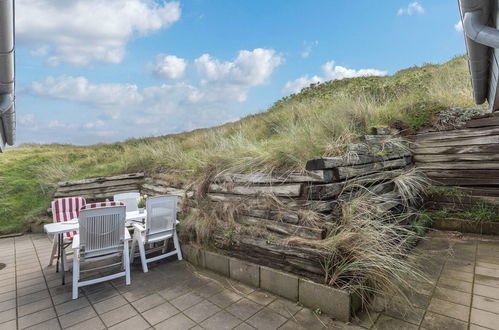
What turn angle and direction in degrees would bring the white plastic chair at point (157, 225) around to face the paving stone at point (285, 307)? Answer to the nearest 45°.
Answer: approximately 180°

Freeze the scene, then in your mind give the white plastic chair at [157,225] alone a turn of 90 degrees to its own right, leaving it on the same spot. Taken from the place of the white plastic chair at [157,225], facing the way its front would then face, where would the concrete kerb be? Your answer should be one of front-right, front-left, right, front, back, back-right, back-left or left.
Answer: right

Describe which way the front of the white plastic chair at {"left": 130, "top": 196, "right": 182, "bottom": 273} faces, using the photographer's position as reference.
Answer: facing away from the viewer and to the left of the viewer

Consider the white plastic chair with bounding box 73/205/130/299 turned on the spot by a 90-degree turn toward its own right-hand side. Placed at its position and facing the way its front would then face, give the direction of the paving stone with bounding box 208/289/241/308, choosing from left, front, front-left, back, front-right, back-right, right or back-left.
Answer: front-right

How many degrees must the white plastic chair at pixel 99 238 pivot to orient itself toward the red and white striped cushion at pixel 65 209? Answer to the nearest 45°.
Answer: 0° — it already faces it

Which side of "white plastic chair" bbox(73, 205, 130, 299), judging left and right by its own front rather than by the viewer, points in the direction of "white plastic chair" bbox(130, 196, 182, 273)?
right

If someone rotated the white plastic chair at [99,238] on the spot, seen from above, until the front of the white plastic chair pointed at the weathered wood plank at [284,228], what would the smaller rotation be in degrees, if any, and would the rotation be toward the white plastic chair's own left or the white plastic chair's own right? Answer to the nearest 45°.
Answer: approximately 135° to the white plastic chair's own right

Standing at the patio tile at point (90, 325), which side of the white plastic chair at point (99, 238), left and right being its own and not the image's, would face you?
back

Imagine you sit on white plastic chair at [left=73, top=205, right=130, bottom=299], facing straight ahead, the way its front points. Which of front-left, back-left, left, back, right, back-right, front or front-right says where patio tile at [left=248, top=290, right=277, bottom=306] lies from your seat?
back-right

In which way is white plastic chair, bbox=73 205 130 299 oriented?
away from the camera

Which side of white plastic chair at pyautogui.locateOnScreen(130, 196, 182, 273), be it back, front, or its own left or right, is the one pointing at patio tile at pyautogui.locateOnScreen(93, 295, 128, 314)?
left
